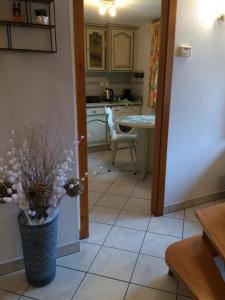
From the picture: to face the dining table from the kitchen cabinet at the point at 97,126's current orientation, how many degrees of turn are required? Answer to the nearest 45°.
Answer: approximately 45° to its left

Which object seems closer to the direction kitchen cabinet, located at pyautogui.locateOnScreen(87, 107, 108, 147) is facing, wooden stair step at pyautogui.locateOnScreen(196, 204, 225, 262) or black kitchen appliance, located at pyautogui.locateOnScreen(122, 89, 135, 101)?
the wooden stair step

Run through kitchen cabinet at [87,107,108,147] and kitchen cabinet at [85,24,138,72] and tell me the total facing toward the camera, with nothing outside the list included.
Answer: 2

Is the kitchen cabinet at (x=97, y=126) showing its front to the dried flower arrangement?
yes

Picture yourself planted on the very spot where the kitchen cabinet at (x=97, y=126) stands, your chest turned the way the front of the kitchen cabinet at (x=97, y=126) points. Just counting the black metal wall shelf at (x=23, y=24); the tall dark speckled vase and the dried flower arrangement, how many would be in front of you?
3

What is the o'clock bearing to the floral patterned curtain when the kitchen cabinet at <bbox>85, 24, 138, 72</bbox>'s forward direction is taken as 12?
The floral patterned curtain is roughly at 10 o'clock from the kitchen cabinet.

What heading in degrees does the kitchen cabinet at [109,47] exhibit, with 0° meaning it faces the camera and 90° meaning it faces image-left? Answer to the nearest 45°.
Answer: approximately 0°

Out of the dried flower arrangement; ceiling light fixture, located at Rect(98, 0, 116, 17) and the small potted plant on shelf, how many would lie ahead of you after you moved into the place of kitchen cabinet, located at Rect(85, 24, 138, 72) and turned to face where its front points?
3

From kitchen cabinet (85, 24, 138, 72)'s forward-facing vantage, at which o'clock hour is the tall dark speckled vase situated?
The tall dark speckled vase is roughly at 12 o'clock from the kitchen cabinet.

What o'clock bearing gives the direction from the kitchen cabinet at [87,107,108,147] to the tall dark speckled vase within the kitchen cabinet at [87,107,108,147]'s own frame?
The tall dark speckled vase is roughly at 12 o'clock from the kitchen cabinet.

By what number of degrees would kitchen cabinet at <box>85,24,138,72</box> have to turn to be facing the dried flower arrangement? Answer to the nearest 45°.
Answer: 0° — it already faces it

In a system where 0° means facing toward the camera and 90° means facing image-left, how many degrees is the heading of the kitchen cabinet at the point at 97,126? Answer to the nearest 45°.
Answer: approximately 0°
